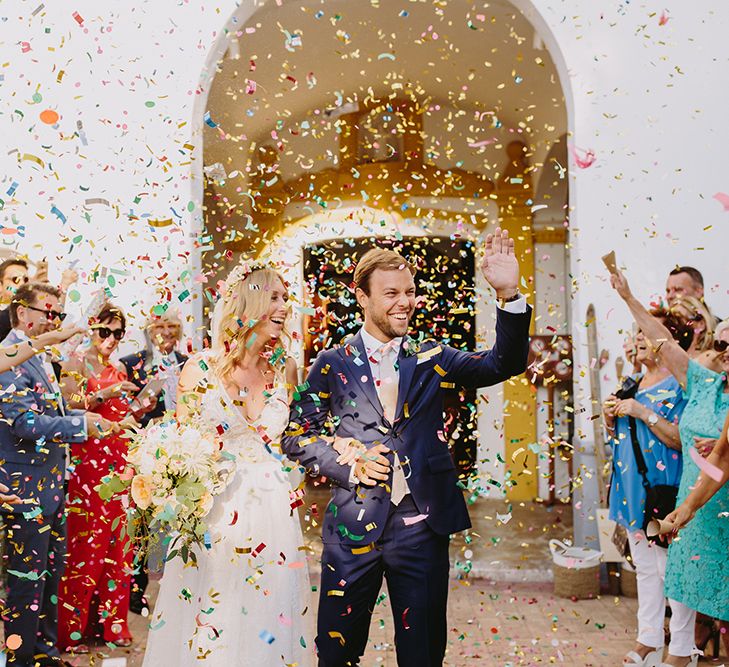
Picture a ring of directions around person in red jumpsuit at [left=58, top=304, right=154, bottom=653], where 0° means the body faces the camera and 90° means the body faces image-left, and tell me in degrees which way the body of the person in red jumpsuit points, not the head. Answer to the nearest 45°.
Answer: approximately 315°

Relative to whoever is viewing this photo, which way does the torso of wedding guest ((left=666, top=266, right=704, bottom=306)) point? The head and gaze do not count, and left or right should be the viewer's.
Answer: facing the viewer and to the left of the viewer

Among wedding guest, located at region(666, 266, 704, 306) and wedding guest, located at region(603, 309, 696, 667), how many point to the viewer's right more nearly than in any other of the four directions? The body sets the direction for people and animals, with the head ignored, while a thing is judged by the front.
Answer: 0

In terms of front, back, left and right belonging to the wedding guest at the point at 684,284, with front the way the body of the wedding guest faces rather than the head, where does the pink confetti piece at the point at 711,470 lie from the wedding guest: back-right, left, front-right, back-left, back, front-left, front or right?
front-left

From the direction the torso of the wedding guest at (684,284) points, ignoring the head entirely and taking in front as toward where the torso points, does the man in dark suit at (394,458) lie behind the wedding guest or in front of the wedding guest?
in front

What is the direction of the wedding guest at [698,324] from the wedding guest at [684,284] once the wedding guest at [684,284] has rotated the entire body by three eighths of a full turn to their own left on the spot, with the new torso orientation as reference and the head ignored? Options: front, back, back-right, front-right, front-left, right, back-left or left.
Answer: right

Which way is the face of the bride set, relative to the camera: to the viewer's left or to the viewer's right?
to the viewer's right

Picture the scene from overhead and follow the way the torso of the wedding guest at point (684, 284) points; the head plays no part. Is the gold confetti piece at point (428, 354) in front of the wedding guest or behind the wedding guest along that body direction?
in front
